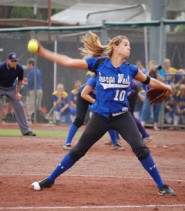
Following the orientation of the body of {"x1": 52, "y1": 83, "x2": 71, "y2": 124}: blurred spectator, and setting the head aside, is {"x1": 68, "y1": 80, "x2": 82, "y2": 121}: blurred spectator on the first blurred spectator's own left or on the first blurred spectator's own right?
on the first blurred spectator's own left

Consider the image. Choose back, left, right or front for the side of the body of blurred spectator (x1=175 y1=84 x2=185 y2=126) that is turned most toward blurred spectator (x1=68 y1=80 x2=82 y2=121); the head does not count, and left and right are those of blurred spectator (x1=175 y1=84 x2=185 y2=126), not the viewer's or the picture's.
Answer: right

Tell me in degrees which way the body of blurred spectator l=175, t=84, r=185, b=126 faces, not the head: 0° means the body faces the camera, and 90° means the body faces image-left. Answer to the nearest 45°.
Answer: approximately 0°

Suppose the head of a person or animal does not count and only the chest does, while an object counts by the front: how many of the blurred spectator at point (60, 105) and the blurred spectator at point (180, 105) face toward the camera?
2

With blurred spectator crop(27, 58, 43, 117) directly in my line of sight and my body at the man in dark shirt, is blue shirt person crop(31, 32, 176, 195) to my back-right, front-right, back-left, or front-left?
back-right
